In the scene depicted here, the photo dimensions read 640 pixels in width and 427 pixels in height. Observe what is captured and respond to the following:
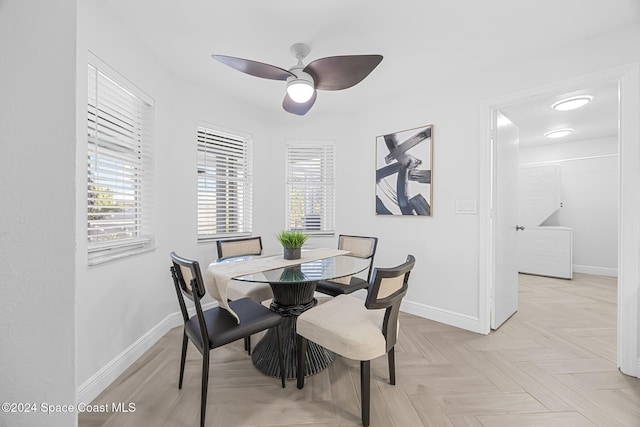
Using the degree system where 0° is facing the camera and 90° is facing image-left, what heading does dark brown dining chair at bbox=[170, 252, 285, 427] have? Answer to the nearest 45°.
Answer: approximately 225°

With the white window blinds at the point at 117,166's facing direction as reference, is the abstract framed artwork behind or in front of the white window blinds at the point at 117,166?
in front

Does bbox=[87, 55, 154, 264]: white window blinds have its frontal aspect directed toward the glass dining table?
yes

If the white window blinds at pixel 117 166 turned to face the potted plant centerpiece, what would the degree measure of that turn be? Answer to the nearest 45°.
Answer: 0° — it already faces it

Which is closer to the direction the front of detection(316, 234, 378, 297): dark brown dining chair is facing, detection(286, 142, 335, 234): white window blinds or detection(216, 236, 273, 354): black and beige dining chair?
the black and beige dining chair

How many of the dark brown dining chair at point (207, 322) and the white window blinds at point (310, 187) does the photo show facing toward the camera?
1

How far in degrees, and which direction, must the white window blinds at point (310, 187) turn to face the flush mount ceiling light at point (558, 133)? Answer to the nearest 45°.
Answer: approximately 90° to its left

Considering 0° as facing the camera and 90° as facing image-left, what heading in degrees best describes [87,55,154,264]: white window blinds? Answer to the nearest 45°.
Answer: approximately 315°

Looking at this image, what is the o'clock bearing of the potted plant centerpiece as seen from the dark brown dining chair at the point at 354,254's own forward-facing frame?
The potted plant centerpiece is roughly at 12 o'clock from the dark brown dining chair.
